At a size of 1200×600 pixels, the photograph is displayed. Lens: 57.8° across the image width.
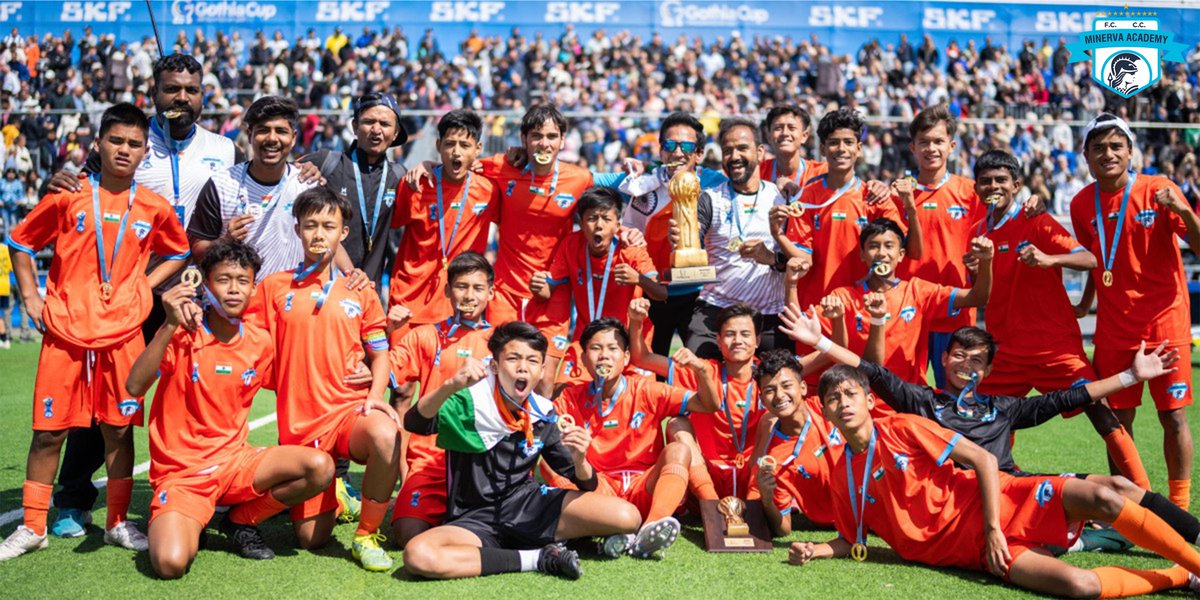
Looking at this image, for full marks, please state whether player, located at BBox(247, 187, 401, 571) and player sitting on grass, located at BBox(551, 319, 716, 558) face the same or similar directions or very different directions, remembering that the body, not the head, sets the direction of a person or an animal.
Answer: same or similar directions

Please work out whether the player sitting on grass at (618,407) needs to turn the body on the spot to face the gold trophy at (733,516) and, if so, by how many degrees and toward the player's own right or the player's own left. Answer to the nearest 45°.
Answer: approximately 45° to the player's own left

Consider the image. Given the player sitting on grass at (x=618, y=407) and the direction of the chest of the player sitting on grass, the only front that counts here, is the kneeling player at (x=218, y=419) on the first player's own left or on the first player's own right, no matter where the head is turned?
on the first player's own right

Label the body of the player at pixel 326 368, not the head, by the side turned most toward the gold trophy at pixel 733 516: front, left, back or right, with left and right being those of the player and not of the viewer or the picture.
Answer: left

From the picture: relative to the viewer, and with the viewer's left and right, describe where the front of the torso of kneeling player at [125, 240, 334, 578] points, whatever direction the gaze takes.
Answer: facing the viewer

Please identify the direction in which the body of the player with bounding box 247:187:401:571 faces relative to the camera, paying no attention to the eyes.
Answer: toward the camera

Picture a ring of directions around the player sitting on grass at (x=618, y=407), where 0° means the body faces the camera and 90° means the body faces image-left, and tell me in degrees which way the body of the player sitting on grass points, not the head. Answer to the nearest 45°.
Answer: approximately 0°

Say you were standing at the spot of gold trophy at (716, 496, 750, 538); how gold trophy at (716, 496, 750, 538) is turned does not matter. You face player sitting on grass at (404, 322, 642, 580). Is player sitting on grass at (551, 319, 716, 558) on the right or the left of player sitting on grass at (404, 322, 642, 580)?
right

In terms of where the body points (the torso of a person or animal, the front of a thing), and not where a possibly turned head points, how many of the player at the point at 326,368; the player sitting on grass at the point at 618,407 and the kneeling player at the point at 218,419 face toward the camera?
3

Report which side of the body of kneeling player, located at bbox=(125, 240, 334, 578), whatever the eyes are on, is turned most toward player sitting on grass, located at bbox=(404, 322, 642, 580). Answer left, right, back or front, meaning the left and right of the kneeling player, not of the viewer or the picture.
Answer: left

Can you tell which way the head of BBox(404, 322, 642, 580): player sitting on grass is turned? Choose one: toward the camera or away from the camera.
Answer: toward the camera

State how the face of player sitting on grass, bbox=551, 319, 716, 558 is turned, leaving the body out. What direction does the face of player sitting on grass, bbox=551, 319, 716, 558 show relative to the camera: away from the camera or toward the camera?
toward the camera
